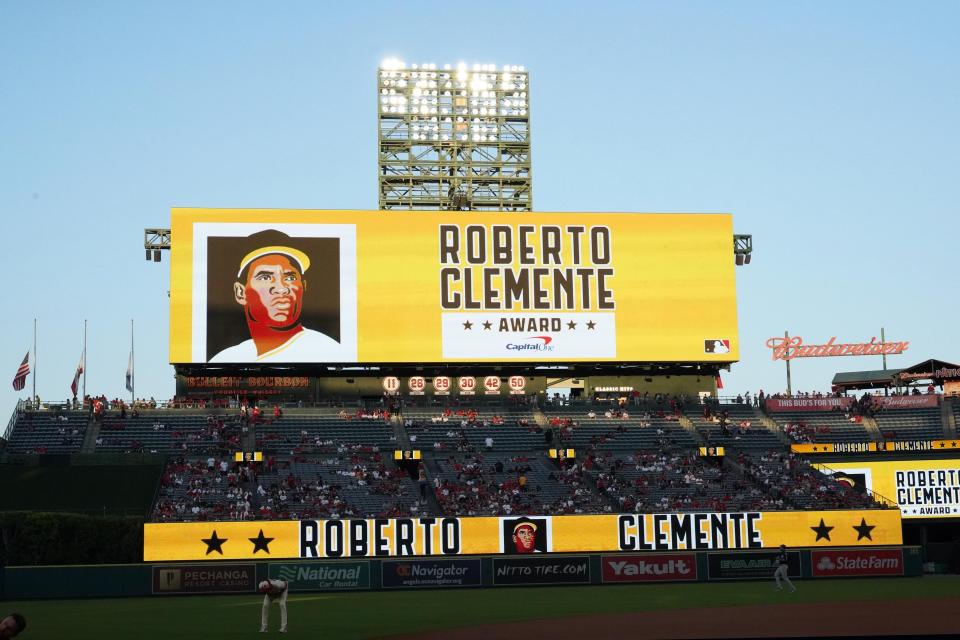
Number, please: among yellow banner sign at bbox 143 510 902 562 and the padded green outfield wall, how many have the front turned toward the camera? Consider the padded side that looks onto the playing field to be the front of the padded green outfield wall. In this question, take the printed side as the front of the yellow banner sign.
2

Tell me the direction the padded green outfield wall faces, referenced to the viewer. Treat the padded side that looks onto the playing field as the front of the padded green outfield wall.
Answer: facing the viewer

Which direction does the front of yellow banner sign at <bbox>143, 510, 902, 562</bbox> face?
toward the camera

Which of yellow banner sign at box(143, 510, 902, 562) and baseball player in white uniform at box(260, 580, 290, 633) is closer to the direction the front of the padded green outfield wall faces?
the baseball player in white uniform

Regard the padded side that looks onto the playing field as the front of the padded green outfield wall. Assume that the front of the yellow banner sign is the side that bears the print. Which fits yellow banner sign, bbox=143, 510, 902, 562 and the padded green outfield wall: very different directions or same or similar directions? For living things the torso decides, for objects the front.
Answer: same or similar directions

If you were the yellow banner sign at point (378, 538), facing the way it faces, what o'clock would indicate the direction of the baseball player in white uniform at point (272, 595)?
The baseball player in white uniform is roughly at 12 o'clock from the yellow banner sign.

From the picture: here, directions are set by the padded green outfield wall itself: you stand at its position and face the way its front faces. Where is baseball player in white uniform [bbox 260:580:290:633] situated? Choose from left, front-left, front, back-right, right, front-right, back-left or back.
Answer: front
